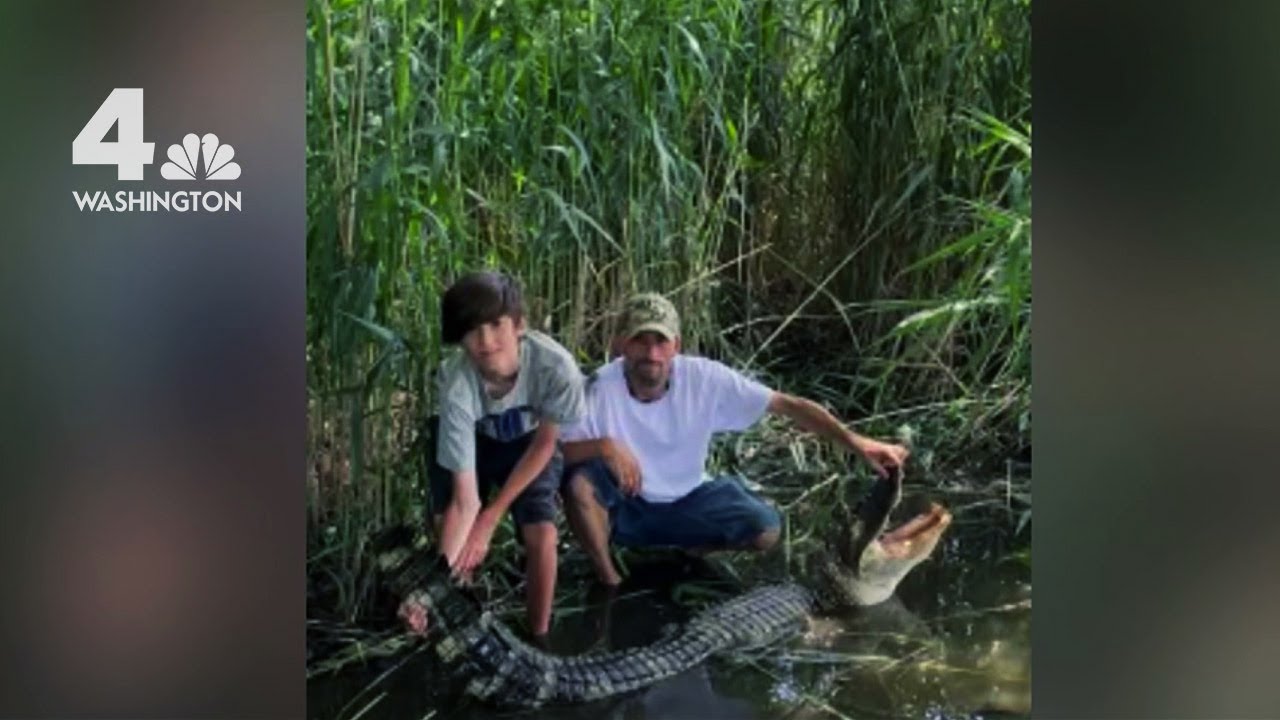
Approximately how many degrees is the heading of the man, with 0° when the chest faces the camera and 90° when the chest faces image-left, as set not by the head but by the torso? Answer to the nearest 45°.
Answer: approximately 0°

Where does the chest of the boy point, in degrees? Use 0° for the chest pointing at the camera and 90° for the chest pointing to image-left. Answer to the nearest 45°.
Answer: approximately 0°

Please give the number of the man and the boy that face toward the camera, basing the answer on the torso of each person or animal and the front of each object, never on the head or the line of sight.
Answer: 2
